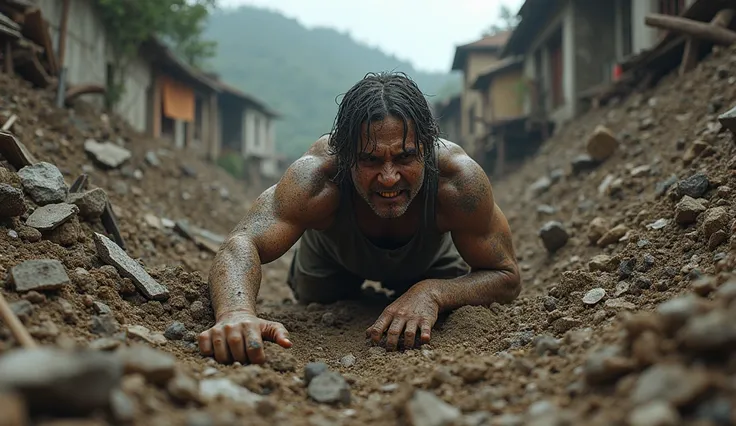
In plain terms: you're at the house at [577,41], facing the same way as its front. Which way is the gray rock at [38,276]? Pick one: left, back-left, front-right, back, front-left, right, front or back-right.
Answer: front-left

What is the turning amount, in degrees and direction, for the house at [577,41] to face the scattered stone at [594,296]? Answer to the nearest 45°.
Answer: approximately 45° to its left

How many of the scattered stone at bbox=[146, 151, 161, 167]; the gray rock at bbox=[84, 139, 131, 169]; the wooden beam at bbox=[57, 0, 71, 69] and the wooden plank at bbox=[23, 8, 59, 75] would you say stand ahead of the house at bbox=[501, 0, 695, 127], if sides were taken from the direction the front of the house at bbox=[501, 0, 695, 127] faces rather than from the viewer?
4

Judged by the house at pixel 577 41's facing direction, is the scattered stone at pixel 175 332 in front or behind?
in front

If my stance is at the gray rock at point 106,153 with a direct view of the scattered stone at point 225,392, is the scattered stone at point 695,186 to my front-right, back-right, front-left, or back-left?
front-left

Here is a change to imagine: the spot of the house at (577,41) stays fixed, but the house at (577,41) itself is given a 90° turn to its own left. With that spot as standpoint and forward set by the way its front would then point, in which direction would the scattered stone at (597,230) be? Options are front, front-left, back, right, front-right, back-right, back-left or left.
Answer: front-right

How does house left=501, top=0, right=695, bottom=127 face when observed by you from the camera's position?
facing the viewer and to the left of the viewer

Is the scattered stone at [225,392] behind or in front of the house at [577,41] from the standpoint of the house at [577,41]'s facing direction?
in front

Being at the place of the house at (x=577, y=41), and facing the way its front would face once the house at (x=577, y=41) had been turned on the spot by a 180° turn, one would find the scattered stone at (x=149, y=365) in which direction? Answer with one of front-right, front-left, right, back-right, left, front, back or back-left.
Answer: back-right

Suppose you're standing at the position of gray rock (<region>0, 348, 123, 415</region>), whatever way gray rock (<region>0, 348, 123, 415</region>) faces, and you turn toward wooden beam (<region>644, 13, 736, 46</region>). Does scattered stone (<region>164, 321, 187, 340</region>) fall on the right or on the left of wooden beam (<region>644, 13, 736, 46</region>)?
left

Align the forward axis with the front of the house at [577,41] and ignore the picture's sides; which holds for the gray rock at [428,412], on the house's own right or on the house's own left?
on the house's own left

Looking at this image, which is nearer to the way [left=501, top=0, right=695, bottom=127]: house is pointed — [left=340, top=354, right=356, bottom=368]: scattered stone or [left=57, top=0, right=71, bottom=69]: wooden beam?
the wooden beam

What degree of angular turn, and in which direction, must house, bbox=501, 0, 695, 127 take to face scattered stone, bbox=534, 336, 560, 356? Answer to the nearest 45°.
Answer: approximately 45° to its left

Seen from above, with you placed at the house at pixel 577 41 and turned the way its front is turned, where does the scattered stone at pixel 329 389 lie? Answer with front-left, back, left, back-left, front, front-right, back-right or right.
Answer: front-left

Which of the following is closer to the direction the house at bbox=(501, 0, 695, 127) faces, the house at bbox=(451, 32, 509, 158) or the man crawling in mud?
the man crawling in mud

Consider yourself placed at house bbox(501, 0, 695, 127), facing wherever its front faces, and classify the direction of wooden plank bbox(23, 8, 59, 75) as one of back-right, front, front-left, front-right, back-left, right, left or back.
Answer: front
